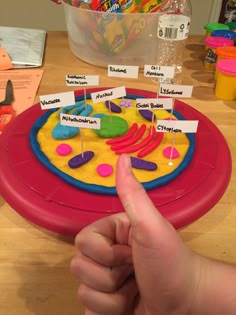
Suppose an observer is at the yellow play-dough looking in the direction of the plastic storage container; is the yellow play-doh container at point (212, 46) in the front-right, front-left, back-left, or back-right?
front-right

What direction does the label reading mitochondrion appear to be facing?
toward the camera

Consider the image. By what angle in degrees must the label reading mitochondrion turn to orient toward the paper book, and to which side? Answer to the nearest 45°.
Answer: approximately 180°

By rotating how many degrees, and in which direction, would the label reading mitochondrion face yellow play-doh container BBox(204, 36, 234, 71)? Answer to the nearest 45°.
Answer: approximately 135° to its left
